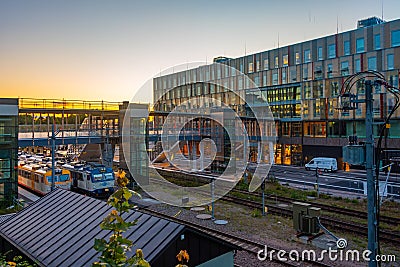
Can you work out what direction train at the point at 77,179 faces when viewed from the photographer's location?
facing the viewer and to the right of the viewer

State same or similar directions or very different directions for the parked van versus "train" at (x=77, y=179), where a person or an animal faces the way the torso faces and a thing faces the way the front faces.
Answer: very different directions

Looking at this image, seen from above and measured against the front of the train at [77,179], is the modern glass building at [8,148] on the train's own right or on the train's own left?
on the train's own right

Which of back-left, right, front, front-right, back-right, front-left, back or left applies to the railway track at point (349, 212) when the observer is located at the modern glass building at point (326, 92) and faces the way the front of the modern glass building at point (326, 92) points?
front-left

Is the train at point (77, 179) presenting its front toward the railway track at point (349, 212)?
yes

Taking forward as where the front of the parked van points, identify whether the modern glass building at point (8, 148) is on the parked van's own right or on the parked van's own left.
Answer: on the parked van's own left

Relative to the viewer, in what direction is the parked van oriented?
to the viewer's left

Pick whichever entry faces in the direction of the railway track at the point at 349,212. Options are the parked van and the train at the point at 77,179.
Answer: the train

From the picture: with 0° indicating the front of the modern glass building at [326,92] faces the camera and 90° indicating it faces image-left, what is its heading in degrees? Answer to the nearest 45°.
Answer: approximately 45°

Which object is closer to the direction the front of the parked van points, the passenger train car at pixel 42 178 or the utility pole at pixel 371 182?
the passenger train car

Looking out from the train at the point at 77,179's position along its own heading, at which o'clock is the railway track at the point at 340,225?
The railway track is roughly at 12 o'clock from the train.

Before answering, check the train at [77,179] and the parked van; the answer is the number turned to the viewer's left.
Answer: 1
